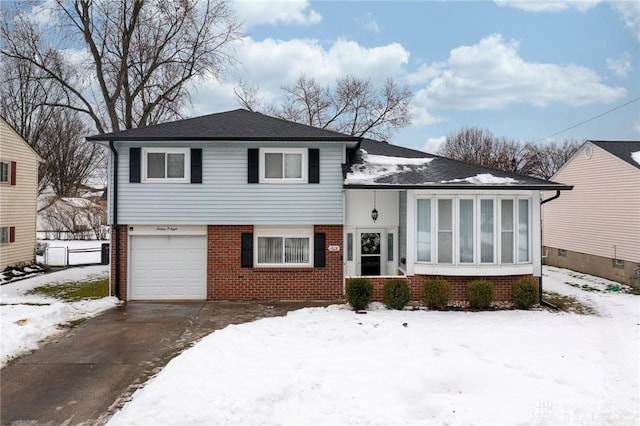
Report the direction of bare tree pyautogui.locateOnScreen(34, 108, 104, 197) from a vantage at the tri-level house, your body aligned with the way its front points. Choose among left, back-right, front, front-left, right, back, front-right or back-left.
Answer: back-right

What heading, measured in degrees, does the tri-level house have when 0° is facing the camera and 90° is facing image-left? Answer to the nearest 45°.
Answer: approximately 0°

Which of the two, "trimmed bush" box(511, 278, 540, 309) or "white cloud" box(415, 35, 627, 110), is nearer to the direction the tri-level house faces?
the trimmed bush

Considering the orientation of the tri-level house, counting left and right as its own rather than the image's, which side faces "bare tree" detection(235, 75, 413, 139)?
back

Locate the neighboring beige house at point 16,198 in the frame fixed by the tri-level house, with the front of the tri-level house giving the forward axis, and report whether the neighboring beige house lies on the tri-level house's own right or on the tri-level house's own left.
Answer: on the tri-level house's own right

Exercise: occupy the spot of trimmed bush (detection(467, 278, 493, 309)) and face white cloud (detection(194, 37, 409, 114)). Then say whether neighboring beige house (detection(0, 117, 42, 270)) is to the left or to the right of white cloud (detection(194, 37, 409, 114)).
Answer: left

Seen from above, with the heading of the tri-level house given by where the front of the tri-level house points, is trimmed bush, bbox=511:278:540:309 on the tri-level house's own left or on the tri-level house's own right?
on the tri-level house's own left

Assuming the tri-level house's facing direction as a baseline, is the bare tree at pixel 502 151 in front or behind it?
behind

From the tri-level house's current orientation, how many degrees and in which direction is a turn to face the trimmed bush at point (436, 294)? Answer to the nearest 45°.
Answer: approximately 90° to its left

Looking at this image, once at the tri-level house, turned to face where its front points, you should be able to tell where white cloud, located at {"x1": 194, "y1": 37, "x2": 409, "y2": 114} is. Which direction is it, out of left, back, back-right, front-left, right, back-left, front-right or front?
back
